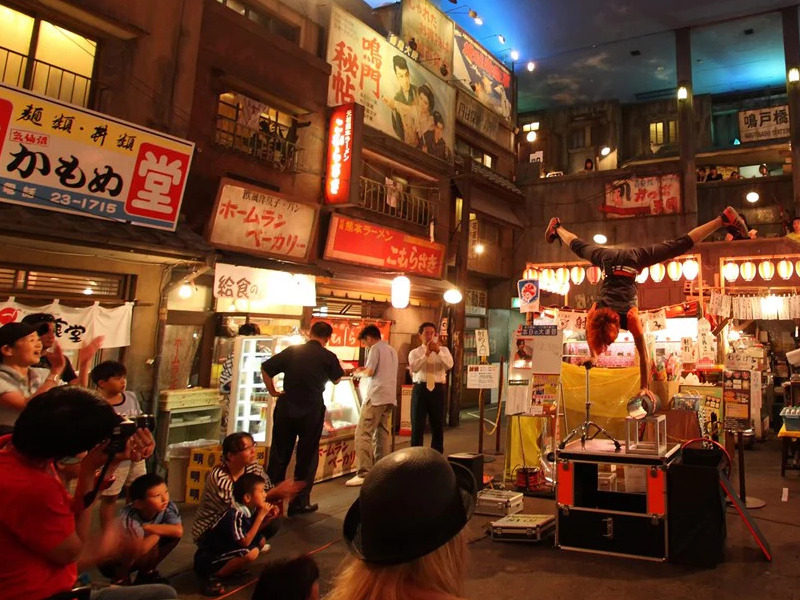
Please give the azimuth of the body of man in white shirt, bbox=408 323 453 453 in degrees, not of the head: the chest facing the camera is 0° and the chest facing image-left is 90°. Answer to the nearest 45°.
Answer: approximately 0°

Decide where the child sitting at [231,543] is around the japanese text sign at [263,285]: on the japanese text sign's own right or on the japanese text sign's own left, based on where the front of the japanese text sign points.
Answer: on the japanese text sign's own right

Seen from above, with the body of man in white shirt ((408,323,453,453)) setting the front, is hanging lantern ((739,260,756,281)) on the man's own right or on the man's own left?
on the man's own left

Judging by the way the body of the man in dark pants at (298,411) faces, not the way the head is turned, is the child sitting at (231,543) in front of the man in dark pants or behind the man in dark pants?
behind

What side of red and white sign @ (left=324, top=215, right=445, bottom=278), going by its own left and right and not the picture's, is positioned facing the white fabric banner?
right

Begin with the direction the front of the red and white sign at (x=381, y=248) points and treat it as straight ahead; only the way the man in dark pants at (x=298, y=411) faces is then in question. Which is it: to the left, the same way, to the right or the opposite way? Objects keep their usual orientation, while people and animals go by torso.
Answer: to the left

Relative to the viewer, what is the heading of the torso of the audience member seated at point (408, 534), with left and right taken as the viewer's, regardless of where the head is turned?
facing away from the viewer
